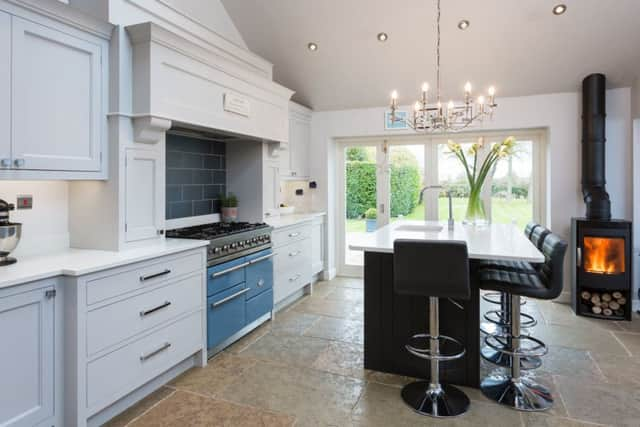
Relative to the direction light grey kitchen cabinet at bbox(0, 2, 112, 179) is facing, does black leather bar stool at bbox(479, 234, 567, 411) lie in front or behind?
in front

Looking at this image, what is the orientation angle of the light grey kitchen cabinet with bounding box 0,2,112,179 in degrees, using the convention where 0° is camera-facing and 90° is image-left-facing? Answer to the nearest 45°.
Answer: approximately 315°

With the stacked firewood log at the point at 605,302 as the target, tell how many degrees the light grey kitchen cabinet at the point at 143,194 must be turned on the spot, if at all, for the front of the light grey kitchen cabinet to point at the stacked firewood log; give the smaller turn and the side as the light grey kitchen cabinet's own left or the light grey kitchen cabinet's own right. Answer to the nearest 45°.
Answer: approximately 45° to the light grey kitchen cabinet's own left

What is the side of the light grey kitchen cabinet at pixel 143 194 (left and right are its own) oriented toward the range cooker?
left

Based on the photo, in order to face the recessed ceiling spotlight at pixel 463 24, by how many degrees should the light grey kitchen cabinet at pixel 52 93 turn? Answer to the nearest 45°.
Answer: approximately 45° to its left

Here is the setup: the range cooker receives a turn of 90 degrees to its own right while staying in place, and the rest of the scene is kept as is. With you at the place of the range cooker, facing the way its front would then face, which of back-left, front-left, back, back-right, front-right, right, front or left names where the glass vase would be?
back-left

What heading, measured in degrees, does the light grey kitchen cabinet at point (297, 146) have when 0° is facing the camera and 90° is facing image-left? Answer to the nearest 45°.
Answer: approximately 315°

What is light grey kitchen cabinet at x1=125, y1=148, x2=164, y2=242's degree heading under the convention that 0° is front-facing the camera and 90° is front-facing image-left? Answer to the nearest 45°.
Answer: approximately 315°

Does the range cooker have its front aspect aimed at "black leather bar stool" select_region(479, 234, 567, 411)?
yes
